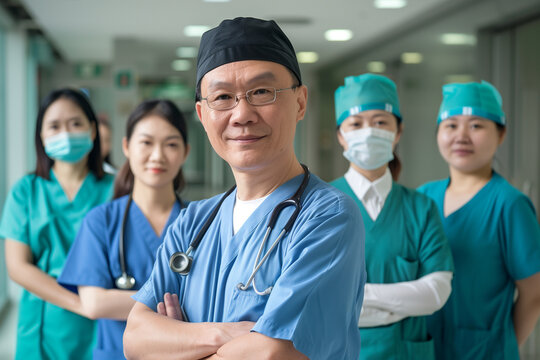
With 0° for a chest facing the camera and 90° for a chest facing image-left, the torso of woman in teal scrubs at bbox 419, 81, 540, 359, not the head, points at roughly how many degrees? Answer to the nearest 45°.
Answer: approximately 45°

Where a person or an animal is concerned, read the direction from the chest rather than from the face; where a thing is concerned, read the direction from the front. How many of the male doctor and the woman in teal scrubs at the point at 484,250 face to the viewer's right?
0

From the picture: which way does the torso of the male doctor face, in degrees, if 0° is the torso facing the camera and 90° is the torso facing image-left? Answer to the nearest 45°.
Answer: approximately 45°

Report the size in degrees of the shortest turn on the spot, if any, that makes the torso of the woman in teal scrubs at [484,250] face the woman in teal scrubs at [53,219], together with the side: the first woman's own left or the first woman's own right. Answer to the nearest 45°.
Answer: approximately 45° to the first woman's own right

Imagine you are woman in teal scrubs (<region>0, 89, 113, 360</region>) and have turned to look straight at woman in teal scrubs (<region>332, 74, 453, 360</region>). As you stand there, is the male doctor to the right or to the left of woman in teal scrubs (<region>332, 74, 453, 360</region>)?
right

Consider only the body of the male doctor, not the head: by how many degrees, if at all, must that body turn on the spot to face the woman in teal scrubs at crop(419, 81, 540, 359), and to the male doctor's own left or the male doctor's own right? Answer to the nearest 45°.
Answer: approximately 180°

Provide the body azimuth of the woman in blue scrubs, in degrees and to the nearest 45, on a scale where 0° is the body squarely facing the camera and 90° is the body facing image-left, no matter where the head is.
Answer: approximately 315°
